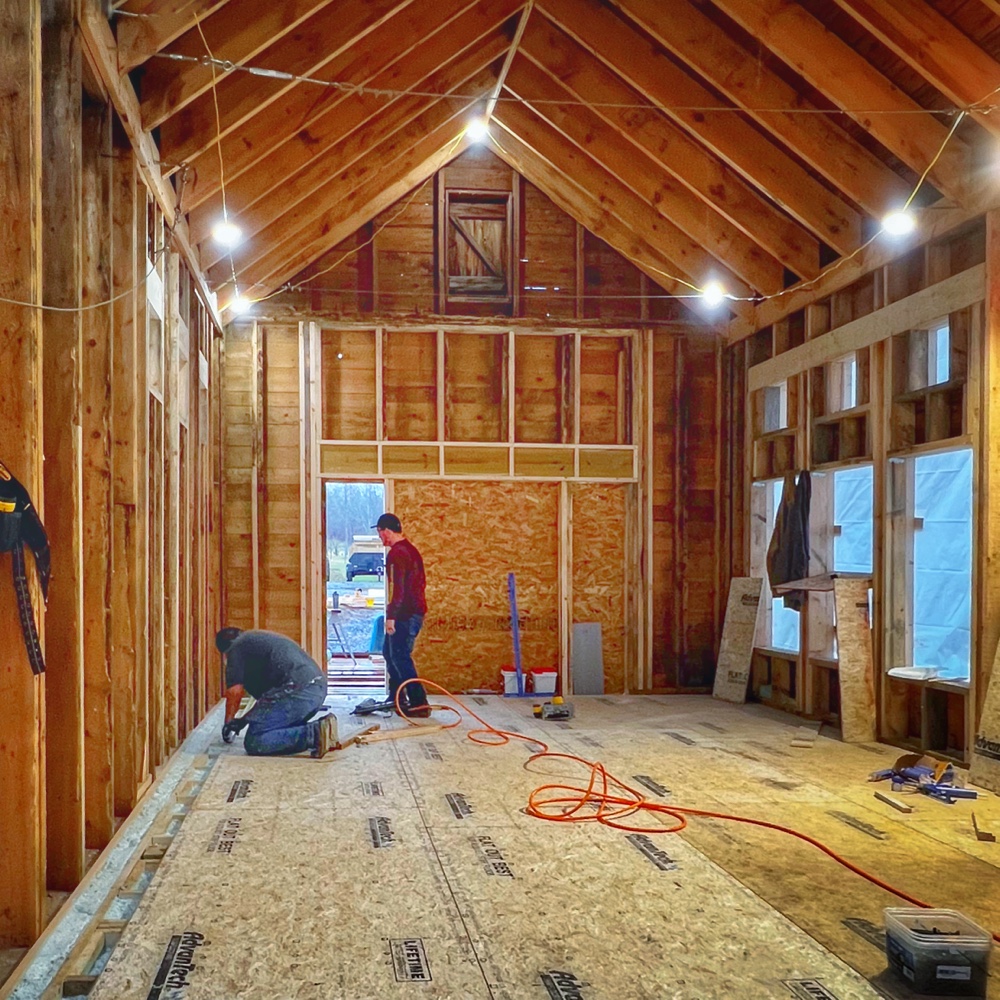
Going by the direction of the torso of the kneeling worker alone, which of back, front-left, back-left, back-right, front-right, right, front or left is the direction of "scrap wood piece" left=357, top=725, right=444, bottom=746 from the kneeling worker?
back-right

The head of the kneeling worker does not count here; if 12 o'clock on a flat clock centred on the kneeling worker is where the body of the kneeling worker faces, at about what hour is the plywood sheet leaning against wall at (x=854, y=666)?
The plywood sheet leaning against wall is roughly at 6 o'clock from the kneeling worker.

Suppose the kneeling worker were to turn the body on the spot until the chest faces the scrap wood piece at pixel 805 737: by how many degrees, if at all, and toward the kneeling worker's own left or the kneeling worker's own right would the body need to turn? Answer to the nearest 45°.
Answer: approximately 180°

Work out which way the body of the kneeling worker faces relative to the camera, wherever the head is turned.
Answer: to the viewer's left

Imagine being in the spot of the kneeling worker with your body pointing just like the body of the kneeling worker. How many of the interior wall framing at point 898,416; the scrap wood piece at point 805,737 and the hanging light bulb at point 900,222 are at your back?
3

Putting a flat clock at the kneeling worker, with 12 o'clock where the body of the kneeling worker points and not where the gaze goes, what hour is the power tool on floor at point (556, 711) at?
The power tool on floor is roughly at 5 o'clock from the kneeling worker.

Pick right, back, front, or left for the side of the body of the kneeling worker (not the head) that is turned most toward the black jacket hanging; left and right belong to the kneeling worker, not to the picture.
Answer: back

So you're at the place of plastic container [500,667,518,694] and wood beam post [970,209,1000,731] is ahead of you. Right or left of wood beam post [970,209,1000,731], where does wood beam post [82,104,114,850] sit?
right

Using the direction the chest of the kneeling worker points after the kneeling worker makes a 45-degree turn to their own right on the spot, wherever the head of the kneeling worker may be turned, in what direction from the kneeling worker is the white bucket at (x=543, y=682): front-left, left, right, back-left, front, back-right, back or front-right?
right
